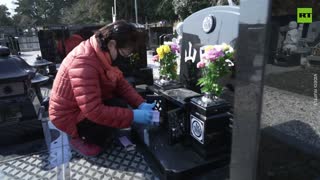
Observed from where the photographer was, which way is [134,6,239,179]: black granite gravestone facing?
facing the viewer and to the left of the viewer
